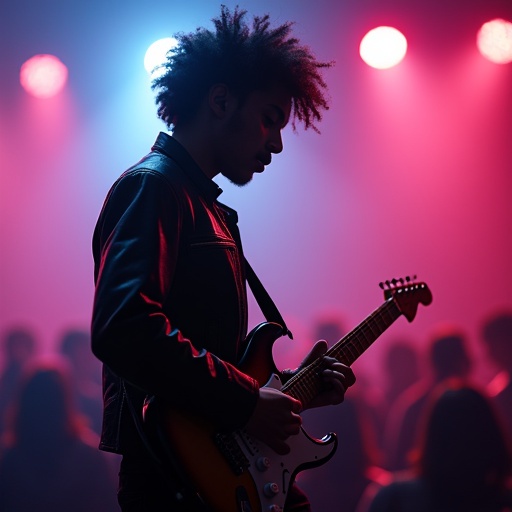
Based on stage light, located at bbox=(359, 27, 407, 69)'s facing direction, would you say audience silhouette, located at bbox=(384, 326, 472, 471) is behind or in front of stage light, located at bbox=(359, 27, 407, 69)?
in front

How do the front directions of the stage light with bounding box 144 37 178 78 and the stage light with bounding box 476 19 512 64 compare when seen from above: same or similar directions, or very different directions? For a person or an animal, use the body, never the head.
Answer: same or similar directions

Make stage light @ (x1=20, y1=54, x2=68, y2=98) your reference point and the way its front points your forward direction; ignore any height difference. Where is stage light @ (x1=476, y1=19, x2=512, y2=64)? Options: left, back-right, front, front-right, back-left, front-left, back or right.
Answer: left

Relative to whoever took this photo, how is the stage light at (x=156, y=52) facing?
facing the viewer

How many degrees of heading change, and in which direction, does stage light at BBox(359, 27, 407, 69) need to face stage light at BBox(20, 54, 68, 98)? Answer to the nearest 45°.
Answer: approximately 90° to its right

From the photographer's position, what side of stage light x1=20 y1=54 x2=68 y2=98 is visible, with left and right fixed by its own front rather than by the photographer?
front

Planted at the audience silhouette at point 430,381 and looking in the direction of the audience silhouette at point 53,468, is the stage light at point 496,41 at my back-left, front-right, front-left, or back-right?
back-right

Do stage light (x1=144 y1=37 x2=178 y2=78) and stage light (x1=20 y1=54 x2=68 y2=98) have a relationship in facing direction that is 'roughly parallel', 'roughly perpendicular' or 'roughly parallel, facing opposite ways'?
roughly parallel

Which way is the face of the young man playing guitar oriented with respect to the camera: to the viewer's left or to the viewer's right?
to the viewer's right

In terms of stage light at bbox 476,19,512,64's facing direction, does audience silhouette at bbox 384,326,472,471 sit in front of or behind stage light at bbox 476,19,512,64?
in front

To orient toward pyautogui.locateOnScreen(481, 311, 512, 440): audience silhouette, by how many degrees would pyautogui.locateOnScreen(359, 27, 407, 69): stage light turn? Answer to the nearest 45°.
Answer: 0° — it already faces them

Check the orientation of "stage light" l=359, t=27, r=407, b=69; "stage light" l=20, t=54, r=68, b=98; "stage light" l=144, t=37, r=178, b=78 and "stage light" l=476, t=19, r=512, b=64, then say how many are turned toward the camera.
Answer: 4

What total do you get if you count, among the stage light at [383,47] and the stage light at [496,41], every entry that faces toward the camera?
2

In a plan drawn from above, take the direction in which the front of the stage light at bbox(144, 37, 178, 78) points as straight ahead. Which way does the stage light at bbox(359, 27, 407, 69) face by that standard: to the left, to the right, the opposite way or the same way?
the same way

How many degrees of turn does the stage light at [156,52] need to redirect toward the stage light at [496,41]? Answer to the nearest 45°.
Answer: approximately 90° to its left

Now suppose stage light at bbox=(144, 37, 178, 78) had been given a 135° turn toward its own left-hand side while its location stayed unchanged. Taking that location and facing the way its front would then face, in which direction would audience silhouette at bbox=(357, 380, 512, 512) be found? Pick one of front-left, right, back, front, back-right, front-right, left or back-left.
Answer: back-right

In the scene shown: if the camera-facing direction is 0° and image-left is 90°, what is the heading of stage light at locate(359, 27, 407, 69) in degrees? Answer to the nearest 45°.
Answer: approximately 0°

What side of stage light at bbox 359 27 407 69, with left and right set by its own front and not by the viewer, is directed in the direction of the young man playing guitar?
front

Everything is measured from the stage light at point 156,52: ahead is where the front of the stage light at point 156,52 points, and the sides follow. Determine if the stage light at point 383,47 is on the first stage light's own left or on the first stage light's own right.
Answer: on the first stage light's own left

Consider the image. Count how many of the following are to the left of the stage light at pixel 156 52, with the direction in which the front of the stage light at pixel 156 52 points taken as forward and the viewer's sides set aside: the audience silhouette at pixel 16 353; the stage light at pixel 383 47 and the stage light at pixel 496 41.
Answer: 2

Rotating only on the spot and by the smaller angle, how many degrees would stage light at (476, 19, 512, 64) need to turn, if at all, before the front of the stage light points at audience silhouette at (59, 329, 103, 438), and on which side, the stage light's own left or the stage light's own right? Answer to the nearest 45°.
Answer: approximately 45° to the stage light's own right

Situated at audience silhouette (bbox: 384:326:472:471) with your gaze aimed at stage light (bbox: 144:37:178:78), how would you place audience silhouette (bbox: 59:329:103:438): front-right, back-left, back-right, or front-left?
front-left
